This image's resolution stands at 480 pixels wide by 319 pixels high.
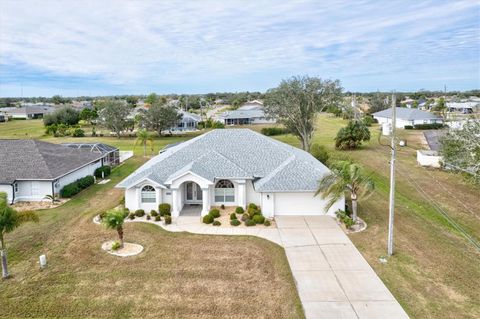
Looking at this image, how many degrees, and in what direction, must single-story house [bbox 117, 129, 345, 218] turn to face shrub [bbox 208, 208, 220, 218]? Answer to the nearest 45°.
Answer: approximately 45° to its right

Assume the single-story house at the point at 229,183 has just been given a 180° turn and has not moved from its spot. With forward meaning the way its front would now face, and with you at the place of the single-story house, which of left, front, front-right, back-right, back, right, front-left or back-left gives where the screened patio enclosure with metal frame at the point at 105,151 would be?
front-left

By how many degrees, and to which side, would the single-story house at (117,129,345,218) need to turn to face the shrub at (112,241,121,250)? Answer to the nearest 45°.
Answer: approximately 45° to its right

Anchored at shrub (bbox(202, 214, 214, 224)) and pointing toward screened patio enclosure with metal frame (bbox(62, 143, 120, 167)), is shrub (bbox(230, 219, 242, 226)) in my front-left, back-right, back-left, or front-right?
back-right

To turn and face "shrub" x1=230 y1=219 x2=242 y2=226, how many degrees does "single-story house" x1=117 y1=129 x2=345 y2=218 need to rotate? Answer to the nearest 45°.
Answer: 0° — it already faces it

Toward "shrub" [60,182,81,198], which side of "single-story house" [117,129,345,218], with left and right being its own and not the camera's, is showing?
right

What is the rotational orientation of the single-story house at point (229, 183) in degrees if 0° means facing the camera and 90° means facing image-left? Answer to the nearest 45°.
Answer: approximately 0°

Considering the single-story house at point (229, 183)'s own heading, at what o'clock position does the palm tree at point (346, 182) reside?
The palm tree is roughly at 10 o'clock from the single-story house.

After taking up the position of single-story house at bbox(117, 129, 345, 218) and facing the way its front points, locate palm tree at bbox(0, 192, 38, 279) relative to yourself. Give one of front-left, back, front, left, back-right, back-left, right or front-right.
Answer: front-right

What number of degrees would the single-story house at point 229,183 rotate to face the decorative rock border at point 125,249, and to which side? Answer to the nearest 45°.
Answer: approximately 45° to its right
